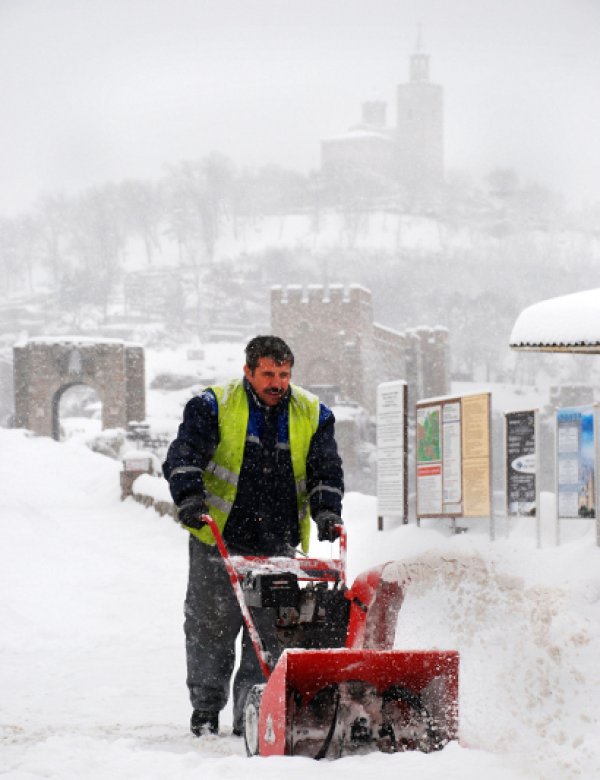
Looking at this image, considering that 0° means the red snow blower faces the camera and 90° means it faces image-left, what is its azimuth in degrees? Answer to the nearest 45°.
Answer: approximately 315°

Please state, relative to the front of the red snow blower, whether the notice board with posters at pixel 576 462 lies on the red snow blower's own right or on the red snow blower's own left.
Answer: on the red snow blower's own left

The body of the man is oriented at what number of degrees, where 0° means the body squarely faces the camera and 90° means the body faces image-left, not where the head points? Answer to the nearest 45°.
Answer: approximately 315°

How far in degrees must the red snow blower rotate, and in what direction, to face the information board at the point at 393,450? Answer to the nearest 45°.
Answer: approximately 135° to its left

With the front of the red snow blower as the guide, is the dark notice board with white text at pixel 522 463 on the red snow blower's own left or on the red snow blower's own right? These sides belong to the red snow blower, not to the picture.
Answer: on the red snow blower's own left

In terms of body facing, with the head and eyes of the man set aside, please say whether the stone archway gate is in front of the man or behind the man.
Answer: behind

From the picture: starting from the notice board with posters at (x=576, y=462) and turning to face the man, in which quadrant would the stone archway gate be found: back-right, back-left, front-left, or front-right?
back-right

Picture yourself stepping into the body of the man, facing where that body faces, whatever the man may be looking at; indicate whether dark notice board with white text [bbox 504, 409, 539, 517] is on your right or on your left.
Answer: on your left
